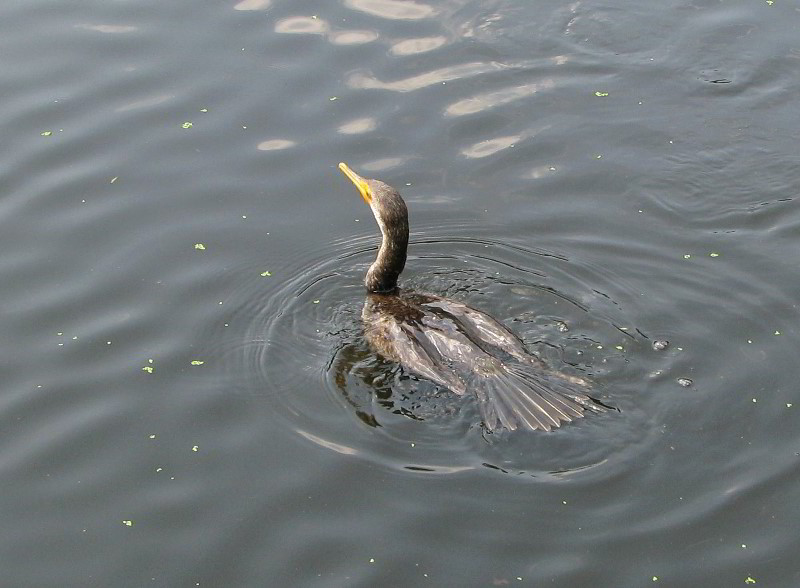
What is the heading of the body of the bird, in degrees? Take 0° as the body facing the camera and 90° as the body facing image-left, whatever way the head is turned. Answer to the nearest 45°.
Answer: approximately 135°
